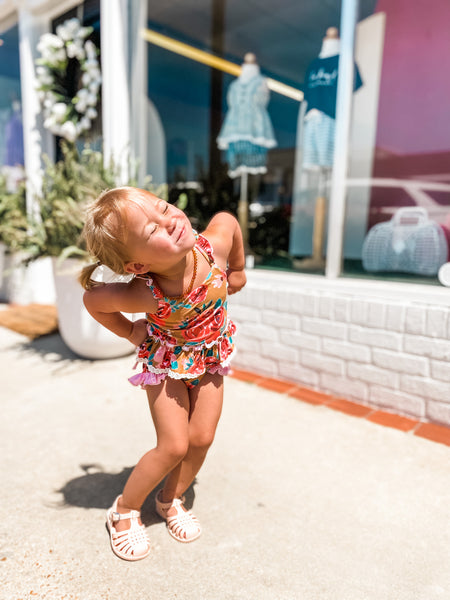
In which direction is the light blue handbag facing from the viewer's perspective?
toward the camera

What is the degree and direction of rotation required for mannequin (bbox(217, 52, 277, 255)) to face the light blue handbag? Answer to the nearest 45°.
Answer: approximately 45° to its left

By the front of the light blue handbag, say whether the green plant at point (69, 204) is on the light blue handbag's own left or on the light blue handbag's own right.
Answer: on the light blue handbag's own right

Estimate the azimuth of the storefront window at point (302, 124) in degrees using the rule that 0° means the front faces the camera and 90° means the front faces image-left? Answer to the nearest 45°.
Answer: approximately 0°

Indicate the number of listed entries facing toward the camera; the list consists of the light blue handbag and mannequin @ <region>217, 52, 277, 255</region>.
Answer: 2

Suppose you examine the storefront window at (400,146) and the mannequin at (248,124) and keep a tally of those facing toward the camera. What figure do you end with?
2

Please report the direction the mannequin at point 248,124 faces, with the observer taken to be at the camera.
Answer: facing the viewer

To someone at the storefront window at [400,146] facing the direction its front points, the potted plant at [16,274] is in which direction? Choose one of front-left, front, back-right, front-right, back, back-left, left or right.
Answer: right

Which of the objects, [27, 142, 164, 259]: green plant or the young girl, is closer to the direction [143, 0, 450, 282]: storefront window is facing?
the young girl

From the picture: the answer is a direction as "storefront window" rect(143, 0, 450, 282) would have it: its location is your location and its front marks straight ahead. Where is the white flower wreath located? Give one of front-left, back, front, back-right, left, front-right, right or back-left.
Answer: right

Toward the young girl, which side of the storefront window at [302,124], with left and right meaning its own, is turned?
front
